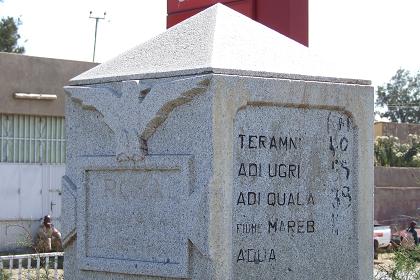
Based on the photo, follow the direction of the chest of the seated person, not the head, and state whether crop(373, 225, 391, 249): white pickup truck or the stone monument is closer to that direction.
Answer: the stone monument

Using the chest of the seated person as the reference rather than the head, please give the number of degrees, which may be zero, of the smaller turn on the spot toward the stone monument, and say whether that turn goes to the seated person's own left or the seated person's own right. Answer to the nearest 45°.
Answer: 0° — they already face it

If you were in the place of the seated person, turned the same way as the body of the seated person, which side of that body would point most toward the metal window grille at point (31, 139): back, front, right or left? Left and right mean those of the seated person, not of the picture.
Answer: back

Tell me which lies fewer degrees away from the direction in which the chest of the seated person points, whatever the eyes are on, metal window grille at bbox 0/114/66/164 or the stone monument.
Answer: the stone monument

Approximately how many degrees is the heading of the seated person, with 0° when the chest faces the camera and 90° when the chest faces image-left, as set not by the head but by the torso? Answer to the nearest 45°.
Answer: approximately 0°

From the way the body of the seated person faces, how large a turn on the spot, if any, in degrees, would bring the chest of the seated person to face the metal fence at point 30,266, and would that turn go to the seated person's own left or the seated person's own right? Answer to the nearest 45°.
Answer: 0° — they already face it

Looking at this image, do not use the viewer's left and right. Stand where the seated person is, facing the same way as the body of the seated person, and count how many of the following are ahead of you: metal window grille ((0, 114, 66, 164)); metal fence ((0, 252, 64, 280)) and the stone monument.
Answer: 2
